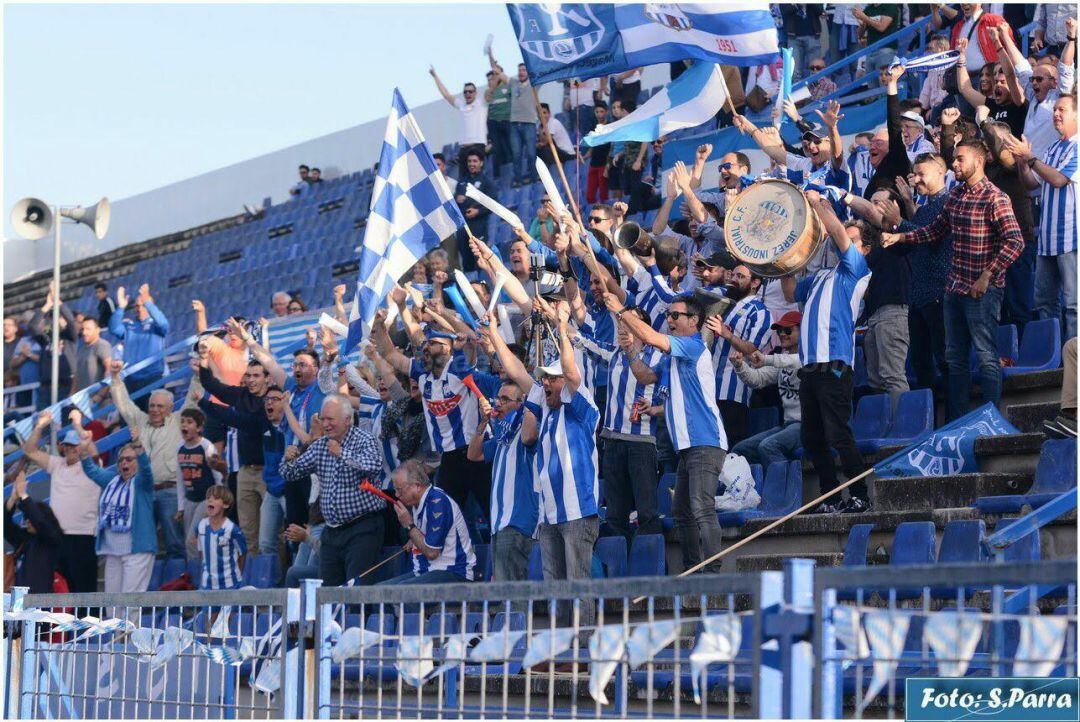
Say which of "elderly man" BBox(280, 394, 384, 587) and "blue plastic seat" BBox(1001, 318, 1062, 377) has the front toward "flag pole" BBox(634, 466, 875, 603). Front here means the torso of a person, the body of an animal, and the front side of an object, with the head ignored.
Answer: the blue plastic seat

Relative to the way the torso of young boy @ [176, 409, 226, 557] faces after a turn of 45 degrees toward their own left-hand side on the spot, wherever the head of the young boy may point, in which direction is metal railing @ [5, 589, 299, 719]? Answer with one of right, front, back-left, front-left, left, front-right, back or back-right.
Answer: front

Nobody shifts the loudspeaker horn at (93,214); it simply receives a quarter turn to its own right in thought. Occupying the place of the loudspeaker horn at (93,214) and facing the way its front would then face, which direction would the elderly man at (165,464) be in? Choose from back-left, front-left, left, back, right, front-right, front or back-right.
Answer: front

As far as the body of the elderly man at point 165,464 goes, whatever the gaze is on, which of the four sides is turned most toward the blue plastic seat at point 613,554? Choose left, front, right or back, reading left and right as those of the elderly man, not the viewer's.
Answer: left

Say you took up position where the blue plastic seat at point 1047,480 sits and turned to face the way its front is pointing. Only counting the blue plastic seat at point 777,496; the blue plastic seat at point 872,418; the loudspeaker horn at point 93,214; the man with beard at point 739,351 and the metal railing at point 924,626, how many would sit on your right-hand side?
4

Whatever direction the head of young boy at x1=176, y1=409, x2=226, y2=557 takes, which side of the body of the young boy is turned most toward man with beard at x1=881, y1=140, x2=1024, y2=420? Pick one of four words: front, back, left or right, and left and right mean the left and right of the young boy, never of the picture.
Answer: left

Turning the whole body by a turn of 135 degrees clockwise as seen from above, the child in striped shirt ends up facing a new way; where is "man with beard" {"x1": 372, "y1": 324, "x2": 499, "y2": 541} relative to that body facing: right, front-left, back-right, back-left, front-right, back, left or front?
back-right

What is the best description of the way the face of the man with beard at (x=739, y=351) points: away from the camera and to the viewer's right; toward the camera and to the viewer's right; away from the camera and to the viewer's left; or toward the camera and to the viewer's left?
toward the camera and to the viewer's left

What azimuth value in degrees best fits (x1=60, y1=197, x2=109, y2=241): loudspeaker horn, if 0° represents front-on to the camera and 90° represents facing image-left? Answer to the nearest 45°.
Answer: approximately 270°

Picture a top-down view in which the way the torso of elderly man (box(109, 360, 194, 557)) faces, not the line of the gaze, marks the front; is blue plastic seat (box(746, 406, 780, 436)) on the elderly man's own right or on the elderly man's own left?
on the elderly man's own left

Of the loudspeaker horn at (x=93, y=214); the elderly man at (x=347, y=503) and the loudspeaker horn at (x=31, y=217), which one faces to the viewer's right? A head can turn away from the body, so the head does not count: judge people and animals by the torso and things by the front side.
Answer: the loudspeaker horn at (x=93, y=214)

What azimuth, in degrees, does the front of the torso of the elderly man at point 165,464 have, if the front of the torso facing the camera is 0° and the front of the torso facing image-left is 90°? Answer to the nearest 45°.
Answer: approximately 45°
